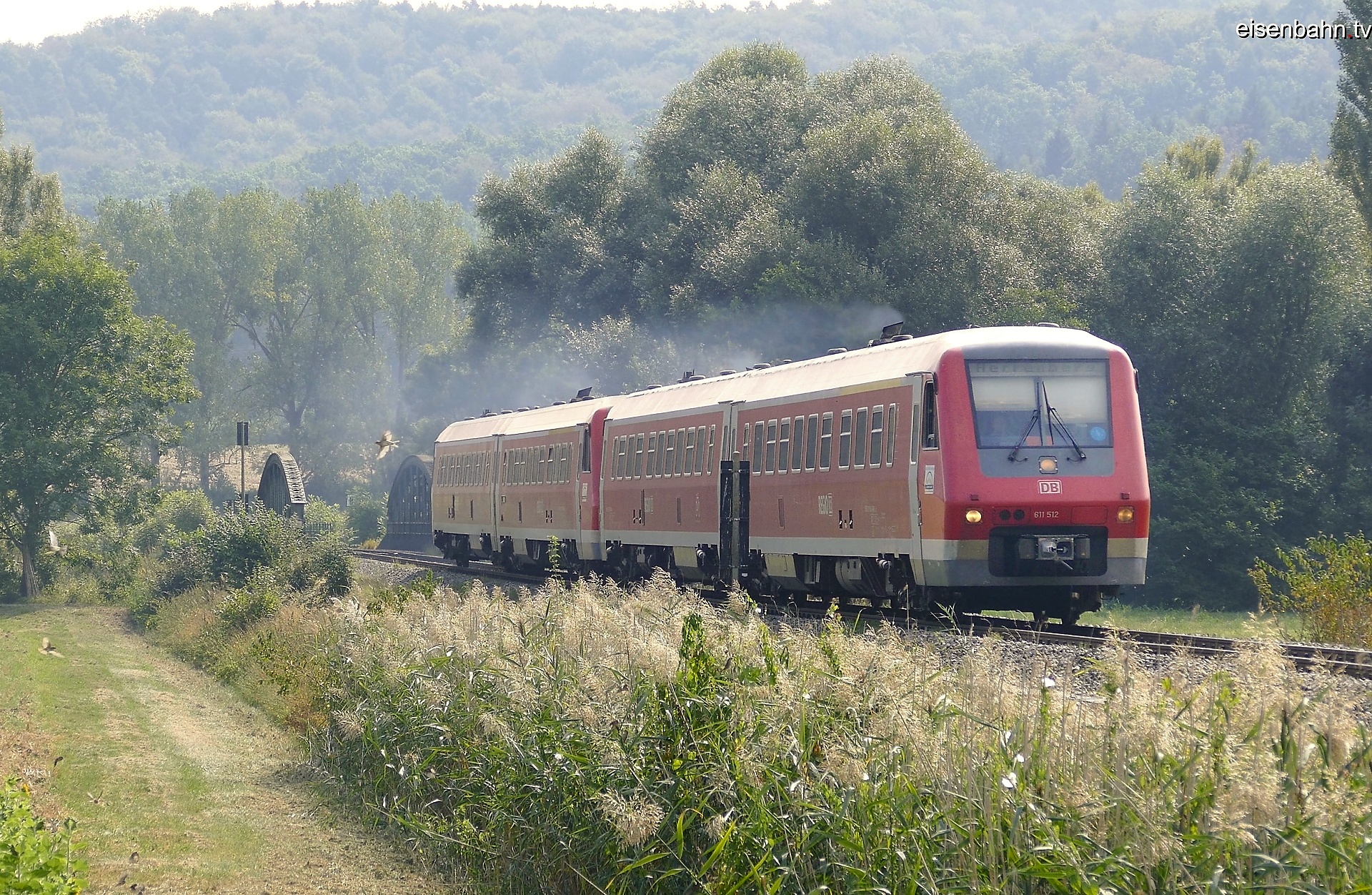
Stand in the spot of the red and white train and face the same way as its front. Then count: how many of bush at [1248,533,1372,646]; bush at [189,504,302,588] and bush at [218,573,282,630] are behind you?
2

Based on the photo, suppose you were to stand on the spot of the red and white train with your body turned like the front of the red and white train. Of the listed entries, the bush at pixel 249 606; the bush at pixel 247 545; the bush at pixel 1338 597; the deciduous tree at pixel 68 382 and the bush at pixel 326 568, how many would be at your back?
4

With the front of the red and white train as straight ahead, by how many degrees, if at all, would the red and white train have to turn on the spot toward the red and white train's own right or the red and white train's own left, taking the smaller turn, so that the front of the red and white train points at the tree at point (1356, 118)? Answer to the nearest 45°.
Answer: approximately 90° to the red and white train's own left

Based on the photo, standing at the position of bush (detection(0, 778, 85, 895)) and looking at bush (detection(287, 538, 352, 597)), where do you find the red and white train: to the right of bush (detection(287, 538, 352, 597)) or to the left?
right

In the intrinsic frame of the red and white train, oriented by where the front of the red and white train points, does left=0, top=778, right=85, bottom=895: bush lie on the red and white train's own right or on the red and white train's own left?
on the red and white train's own right

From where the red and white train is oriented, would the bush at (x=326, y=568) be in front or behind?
behind

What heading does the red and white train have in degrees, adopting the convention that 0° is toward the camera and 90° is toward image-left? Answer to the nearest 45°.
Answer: approximately 315°

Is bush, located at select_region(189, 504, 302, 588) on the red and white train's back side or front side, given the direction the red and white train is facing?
on the back side

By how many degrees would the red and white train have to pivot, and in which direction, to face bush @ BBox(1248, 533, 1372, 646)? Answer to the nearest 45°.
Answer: approximately 45° to its left

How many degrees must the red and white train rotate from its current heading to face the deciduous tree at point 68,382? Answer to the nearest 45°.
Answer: approximately 180°
